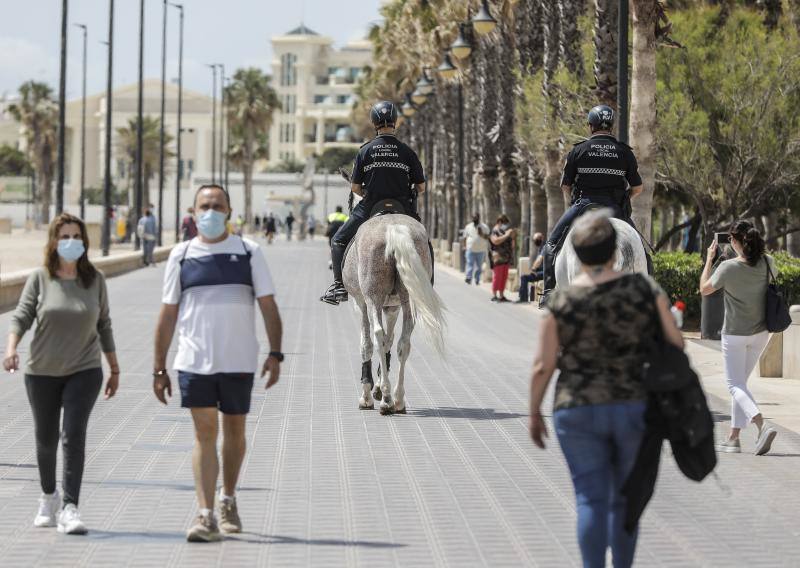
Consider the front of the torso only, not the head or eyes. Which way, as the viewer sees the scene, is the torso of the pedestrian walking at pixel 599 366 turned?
away from the camera

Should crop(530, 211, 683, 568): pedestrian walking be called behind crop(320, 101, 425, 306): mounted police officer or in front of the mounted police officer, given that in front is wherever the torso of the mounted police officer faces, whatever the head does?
behind

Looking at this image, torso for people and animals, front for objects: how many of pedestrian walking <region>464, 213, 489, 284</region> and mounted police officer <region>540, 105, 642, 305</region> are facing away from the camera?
1

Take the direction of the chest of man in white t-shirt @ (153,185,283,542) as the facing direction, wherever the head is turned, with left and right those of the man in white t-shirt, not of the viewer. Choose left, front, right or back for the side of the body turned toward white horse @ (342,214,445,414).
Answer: back

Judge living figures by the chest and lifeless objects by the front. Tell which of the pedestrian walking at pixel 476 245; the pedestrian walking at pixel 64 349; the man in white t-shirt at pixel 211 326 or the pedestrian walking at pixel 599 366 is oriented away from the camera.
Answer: the pedestrian walking at pixel 599 366

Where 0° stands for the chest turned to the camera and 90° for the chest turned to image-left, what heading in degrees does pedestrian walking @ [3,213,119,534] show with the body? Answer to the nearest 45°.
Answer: approximately 0°

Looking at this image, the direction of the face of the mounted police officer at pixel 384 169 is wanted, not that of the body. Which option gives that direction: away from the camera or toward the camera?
away from the camera

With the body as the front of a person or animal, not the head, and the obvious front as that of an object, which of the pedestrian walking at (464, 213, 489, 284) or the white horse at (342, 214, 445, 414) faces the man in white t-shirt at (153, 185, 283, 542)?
the pedestrian walking

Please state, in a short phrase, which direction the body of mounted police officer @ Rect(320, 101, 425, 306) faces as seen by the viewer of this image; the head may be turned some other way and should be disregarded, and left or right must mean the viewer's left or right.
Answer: facing away from the viewer

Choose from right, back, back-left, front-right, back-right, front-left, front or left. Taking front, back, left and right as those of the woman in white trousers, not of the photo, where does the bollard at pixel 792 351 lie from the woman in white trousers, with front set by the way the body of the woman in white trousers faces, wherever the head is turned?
front-right

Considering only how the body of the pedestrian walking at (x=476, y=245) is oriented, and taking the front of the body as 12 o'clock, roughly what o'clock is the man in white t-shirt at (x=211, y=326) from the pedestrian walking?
The man in white t-shirt is roughly at 6 o'clock from the pedestrian walking.
